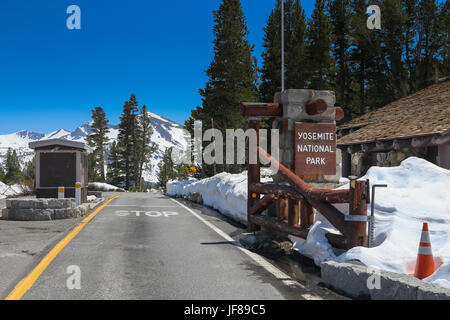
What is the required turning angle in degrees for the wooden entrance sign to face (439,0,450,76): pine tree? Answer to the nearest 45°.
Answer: approximately 180°

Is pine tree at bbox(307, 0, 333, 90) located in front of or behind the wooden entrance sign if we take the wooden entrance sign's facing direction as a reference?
behind

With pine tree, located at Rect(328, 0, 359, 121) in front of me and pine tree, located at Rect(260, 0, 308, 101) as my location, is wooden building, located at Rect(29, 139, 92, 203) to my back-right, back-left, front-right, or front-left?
back-right

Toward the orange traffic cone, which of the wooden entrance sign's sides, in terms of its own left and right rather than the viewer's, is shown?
front

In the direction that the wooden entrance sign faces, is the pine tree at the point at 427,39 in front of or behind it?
behind

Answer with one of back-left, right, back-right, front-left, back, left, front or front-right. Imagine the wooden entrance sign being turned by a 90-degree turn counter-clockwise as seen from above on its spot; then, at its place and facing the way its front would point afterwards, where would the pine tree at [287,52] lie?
left

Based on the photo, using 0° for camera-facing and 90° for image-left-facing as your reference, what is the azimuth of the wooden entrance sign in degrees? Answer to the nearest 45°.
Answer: approximately 0°

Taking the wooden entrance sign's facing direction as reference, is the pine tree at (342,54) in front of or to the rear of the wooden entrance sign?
to the rear
